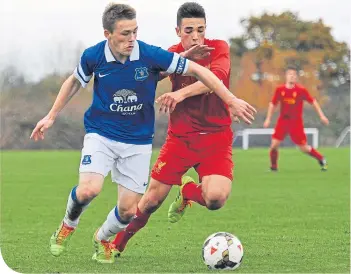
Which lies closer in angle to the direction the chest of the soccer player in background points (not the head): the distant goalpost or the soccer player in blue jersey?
the soccer player in blue jersey

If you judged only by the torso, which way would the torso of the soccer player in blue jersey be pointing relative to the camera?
toward the camera

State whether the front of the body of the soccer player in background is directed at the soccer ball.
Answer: yes

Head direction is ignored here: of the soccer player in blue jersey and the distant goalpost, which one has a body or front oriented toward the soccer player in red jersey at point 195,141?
the distant goalpost

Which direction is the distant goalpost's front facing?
toward the camera

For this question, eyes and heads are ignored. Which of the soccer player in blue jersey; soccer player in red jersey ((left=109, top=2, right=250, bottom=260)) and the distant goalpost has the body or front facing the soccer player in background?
the distant goalpost

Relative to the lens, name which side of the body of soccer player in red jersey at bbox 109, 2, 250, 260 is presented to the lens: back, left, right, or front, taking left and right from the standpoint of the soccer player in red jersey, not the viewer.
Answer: front

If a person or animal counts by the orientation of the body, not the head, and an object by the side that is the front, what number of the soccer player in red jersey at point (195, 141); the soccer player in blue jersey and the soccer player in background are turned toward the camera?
3

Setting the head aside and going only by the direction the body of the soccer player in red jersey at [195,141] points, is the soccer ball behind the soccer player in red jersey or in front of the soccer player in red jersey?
in front

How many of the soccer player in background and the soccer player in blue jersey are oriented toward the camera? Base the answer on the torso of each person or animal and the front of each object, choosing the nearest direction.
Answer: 2

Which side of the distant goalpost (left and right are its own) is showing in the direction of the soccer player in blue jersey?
front

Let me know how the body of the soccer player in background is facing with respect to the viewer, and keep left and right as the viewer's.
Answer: facing the viewer
